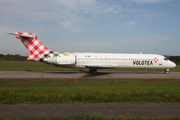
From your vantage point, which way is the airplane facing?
to the viewer's right
